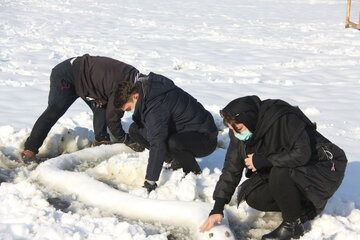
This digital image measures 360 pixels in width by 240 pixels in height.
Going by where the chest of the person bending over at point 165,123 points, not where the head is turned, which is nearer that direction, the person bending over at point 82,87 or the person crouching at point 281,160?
the person bending over

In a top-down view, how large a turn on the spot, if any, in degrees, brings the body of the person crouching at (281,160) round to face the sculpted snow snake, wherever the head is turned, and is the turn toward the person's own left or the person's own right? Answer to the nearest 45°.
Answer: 0° — they already face it

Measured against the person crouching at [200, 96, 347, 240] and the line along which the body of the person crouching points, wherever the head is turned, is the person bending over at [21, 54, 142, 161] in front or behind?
in front

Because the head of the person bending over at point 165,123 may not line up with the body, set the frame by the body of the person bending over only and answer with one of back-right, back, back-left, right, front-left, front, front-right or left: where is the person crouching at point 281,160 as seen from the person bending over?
back-left

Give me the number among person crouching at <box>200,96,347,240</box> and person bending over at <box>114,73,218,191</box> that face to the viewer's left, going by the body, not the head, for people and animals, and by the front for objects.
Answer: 2

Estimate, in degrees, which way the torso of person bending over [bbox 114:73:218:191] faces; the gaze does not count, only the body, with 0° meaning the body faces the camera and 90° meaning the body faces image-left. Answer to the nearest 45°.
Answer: approximately 90°

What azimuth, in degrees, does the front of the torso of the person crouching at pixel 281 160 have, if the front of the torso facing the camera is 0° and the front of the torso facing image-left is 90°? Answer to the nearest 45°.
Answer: approximately 90°

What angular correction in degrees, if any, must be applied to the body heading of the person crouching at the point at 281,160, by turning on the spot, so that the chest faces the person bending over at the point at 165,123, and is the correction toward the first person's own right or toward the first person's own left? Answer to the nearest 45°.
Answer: approximately 45° to the first person's own right

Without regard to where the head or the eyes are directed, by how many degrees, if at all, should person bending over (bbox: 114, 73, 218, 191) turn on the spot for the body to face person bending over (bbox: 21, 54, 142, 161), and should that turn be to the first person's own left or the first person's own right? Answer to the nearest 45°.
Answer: approximately 45° to the first person's own right
